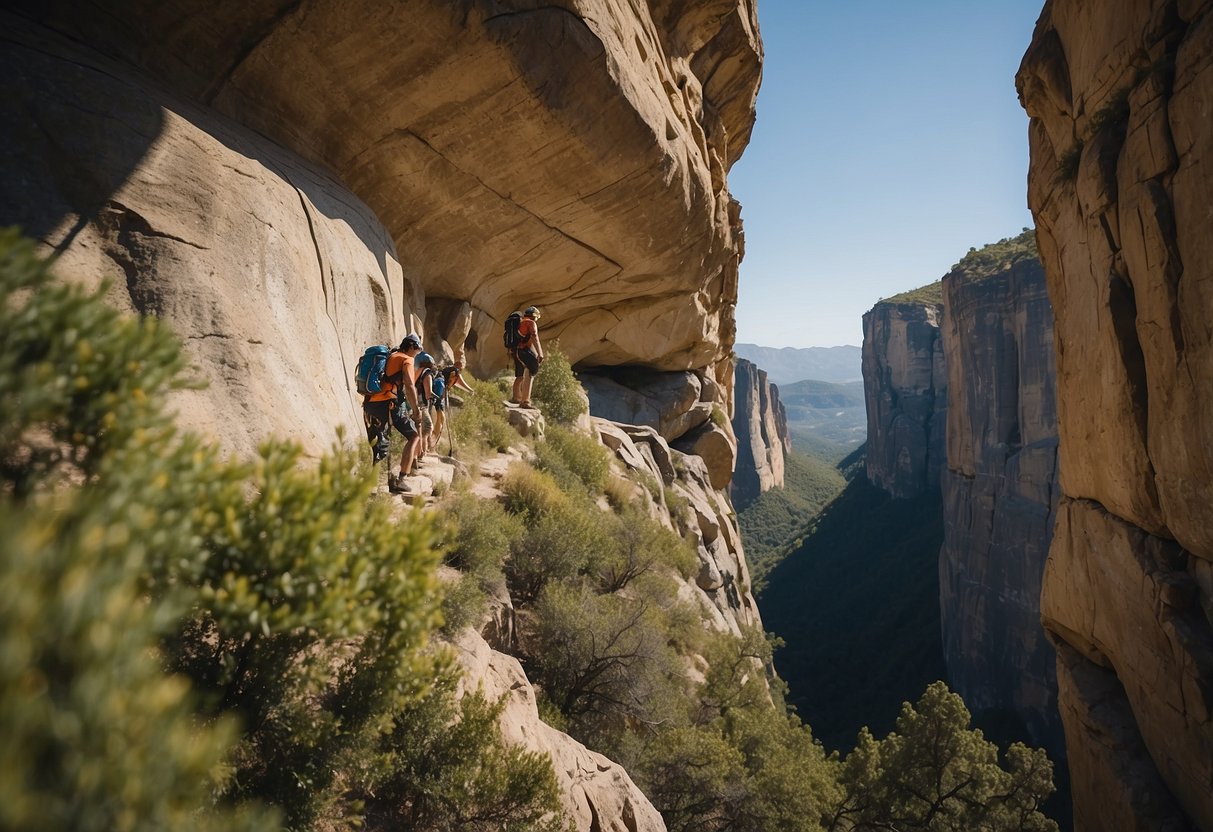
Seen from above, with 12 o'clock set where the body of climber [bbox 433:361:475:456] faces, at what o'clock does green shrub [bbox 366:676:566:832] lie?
The green shrub is roughly at 3 o'clock from the climber.

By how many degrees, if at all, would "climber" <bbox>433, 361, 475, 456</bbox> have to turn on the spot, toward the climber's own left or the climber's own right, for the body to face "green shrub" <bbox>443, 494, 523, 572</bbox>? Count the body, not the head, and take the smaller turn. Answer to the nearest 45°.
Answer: approximately 90° to the climber's own right

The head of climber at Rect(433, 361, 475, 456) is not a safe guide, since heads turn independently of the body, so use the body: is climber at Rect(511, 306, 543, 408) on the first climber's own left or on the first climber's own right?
on the first climber's own left

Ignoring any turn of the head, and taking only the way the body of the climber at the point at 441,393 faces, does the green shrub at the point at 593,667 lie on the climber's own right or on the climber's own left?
on the climber's own right

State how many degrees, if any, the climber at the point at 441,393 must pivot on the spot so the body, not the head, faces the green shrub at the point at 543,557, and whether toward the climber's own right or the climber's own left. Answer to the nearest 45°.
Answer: approximately 45° to the climber's own right

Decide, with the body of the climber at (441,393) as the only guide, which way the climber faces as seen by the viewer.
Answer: to the viewer's right

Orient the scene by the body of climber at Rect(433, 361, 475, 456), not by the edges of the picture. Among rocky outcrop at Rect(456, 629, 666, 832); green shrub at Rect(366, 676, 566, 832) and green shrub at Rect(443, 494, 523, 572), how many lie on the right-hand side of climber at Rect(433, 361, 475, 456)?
3

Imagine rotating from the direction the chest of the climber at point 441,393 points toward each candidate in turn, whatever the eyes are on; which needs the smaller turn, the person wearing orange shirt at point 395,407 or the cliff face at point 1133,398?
the cliff face
